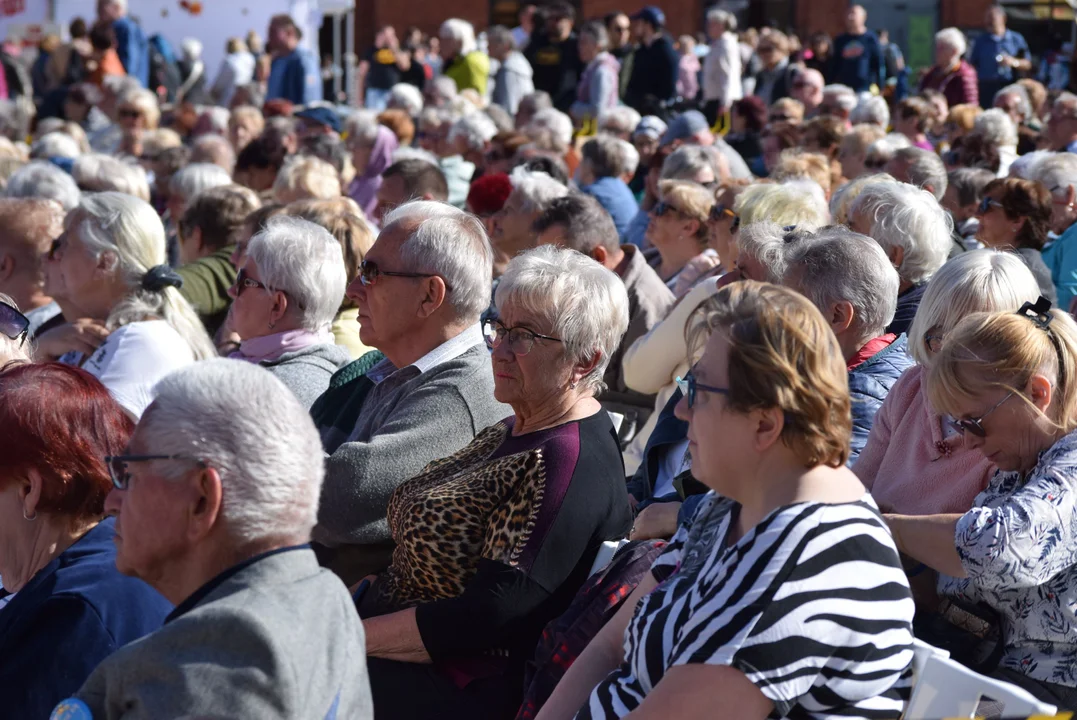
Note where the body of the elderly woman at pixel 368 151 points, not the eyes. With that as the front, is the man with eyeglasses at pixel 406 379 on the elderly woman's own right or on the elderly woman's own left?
on the elderly woman's own left

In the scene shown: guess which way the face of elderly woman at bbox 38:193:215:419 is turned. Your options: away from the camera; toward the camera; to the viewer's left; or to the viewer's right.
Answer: to the viewer's left

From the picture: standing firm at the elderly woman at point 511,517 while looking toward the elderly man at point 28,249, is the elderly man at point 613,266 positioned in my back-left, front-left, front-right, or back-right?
front-right

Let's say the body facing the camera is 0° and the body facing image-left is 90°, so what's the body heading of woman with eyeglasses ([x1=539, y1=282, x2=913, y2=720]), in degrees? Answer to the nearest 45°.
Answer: approximately 90°

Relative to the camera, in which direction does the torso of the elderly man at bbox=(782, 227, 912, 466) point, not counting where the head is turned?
to the viewer's left

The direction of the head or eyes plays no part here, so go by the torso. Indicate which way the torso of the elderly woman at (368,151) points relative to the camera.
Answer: to the viewer's left

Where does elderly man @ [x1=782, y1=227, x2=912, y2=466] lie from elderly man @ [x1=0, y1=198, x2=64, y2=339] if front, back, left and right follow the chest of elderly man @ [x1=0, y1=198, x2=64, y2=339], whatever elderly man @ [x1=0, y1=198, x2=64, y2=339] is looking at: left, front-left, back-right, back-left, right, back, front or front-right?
back-left

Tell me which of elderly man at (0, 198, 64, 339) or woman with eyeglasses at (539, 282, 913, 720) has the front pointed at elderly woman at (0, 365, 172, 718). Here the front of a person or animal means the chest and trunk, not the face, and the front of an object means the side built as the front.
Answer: the woman with eyeglasses

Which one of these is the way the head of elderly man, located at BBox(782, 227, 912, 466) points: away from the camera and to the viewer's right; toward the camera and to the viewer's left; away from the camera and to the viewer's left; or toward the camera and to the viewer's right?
away from the camera and to the viewer's left

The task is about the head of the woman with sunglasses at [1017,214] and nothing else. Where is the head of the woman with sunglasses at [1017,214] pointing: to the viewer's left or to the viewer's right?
to the viewer's left

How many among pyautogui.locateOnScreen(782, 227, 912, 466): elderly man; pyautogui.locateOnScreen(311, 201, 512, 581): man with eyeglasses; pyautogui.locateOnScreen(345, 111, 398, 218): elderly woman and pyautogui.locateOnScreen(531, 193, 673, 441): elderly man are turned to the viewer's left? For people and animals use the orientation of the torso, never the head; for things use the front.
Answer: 4

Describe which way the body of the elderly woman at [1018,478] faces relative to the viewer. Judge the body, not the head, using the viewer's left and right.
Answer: facing to the left of the viewer

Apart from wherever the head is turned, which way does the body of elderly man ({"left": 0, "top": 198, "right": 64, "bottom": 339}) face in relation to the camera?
to the viewer's left

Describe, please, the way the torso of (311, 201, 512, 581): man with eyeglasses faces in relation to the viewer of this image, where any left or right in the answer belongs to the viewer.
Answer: facing to the left of the viewer

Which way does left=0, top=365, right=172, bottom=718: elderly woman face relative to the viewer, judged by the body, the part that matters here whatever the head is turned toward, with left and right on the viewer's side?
facing to the left of the viewer

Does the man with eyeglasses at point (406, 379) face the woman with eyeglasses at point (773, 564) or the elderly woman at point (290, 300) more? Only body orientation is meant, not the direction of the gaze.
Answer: the elderly woman

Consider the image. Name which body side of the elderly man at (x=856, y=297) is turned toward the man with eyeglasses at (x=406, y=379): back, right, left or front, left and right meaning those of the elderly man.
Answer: front
